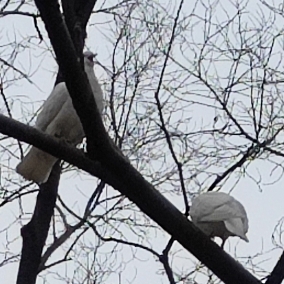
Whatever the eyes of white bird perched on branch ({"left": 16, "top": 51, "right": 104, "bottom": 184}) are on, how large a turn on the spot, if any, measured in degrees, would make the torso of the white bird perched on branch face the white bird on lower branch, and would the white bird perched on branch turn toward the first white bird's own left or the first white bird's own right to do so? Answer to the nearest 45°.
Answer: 0° — it already faces it

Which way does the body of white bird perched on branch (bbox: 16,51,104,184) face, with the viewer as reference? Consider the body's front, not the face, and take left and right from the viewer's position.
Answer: facing to the right of the viewer
